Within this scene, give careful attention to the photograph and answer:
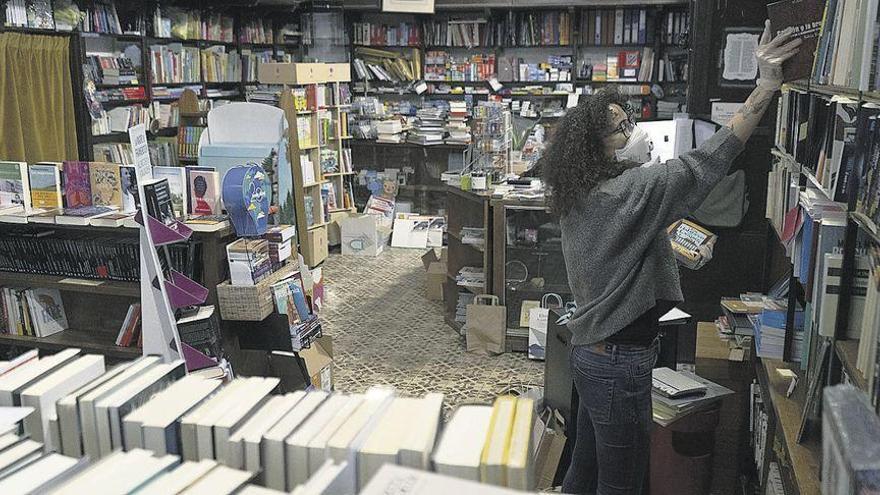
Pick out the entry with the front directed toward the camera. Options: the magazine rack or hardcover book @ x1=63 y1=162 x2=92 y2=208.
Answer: the hardcover book

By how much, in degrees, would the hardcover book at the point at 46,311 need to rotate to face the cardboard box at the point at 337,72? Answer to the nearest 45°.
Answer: approximately 135° to its left

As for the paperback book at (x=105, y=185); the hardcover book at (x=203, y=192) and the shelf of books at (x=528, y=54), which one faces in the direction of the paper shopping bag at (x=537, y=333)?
the shelf of books

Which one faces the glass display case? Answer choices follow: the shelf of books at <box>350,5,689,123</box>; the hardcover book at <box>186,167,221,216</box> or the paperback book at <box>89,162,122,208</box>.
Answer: the shelf of books

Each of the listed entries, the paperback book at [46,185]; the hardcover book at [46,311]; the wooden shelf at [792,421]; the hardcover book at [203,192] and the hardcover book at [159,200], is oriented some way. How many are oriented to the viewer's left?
1

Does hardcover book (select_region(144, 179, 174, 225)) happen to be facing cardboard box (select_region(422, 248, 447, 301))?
no

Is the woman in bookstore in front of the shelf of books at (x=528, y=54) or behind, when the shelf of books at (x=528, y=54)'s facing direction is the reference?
in front

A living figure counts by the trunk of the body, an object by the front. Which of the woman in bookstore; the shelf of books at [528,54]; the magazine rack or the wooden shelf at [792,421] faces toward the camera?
the shelf of books

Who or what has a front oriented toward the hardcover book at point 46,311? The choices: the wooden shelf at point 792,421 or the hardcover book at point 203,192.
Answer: the wooden shelf

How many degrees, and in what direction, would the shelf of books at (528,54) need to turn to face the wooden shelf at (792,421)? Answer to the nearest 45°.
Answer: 0° — it already faces it

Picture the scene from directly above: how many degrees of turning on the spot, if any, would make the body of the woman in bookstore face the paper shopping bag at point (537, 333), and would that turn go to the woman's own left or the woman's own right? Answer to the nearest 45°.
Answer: approximately 45° to the woman's own left

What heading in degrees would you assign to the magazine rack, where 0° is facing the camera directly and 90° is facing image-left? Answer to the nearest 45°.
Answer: approximately 270°

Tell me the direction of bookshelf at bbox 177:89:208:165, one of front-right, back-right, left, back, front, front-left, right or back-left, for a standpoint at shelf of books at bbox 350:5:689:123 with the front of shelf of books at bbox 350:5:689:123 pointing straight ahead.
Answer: front-right

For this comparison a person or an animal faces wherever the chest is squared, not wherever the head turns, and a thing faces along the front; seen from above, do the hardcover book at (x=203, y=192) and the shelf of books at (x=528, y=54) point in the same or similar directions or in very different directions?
same or similar directions

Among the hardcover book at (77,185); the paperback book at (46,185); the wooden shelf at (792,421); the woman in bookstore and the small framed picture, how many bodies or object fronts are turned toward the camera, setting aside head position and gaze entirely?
3

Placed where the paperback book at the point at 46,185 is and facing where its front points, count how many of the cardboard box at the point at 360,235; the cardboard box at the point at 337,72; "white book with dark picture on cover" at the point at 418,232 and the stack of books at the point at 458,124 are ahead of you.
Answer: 0

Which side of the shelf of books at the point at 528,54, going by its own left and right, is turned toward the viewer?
front

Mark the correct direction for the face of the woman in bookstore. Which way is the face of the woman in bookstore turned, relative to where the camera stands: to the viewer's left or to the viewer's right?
to the viewer's right

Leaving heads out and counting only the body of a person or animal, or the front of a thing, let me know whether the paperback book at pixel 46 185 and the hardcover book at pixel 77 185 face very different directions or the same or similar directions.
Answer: same or similar directions

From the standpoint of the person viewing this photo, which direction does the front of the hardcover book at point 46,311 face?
facing the viewer

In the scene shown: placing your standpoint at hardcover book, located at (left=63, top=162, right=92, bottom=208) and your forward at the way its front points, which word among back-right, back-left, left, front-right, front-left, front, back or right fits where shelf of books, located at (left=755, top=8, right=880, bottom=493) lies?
front-left

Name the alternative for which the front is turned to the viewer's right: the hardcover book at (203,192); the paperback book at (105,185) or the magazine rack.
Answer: the magazine rack

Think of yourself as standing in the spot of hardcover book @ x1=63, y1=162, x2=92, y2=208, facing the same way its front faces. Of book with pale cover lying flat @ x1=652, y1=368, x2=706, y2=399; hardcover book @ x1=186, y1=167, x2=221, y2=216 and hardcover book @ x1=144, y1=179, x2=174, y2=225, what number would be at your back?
0
